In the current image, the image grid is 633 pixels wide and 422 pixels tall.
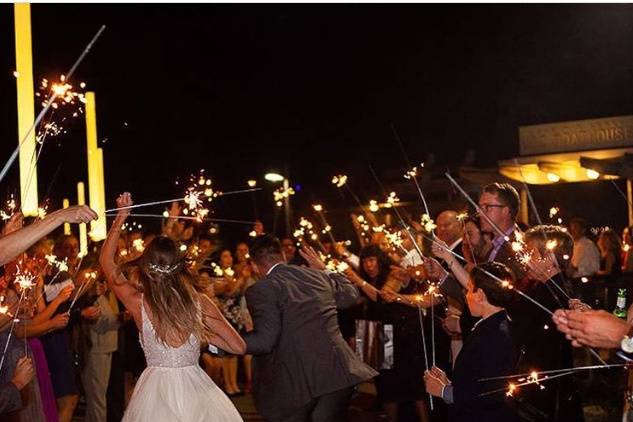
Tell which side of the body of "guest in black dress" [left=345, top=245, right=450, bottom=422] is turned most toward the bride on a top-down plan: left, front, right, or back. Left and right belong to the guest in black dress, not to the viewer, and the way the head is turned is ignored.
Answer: front

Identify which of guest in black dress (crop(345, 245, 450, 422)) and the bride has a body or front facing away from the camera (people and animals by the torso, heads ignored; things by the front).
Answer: the bride

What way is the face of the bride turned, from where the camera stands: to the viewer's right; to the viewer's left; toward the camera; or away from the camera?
away from the camera

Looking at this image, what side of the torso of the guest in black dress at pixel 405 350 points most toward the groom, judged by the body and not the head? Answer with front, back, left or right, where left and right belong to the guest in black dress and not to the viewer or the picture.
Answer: front

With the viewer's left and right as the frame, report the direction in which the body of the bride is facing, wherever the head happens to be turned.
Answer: facing away from the viewer

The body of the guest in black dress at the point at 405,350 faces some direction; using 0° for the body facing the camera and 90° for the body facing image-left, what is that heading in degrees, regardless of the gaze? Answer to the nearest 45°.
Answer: approximately 45°
